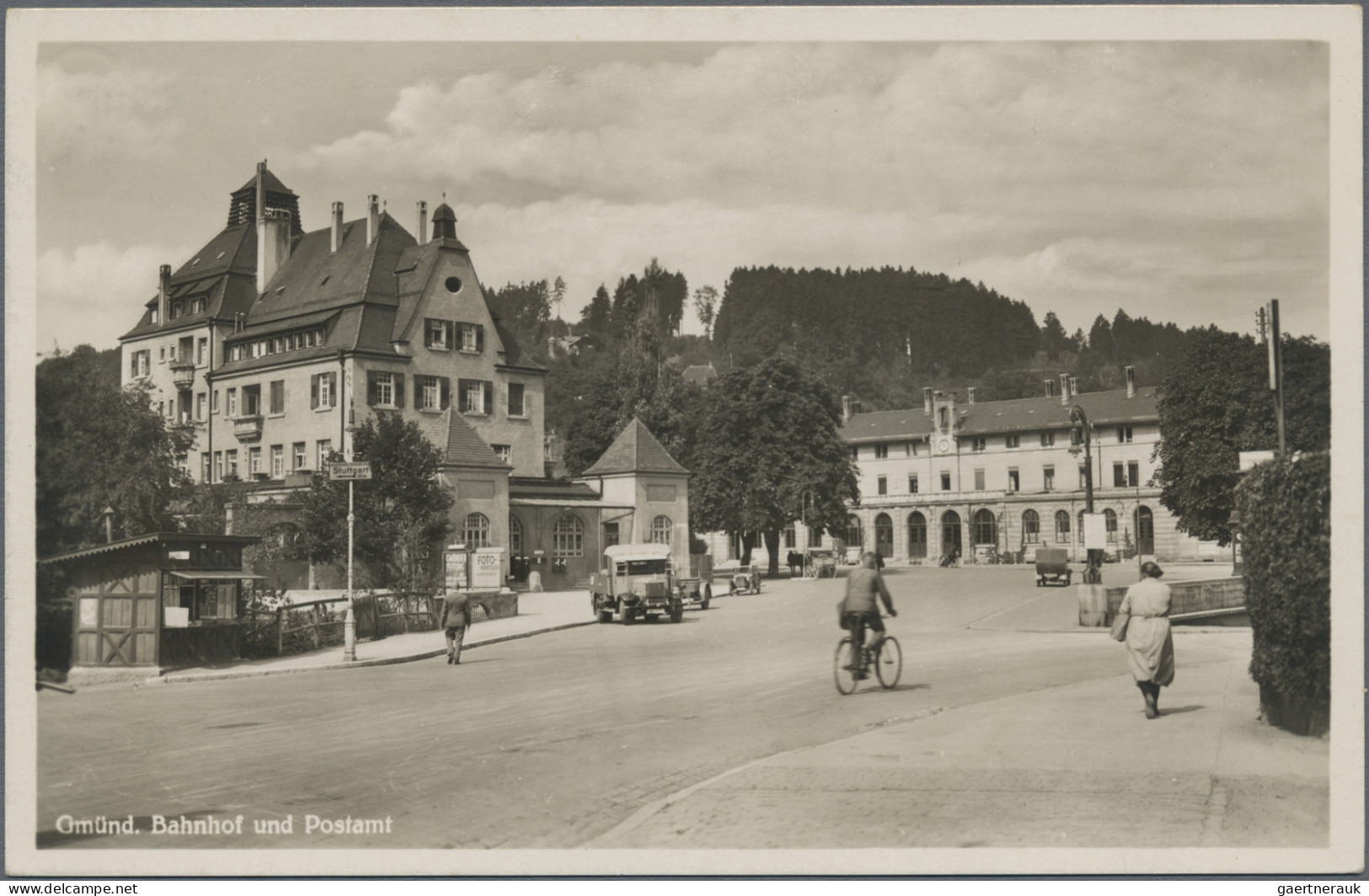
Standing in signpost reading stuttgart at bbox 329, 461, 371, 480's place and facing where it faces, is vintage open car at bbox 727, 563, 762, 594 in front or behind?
behind

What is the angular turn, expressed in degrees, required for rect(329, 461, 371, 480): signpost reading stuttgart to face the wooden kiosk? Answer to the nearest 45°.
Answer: approximately 45° to its right

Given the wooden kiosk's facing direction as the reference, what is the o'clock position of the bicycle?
The bicycle is roughly at 12 o'clock from the wooden kiosk.

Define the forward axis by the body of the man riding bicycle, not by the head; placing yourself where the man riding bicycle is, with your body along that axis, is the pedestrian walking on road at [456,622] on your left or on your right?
on your left

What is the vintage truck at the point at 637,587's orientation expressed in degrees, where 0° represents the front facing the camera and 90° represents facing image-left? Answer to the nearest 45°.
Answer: approximately 315°

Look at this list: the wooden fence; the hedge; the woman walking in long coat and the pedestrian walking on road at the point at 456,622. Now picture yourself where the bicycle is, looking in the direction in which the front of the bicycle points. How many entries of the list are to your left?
2

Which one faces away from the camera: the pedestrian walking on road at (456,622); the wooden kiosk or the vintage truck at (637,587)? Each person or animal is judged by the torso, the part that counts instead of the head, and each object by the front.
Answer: the pedestrian walking on road

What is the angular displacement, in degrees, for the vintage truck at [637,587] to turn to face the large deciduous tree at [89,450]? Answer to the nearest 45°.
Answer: approximately 45° to its right

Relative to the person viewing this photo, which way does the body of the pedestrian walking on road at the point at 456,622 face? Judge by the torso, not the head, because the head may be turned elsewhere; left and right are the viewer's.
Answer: facing away from the viewer

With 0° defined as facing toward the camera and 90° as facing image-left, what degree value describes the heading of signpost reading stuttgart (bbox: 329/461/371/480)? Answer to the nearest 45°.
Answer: approximately 0°
